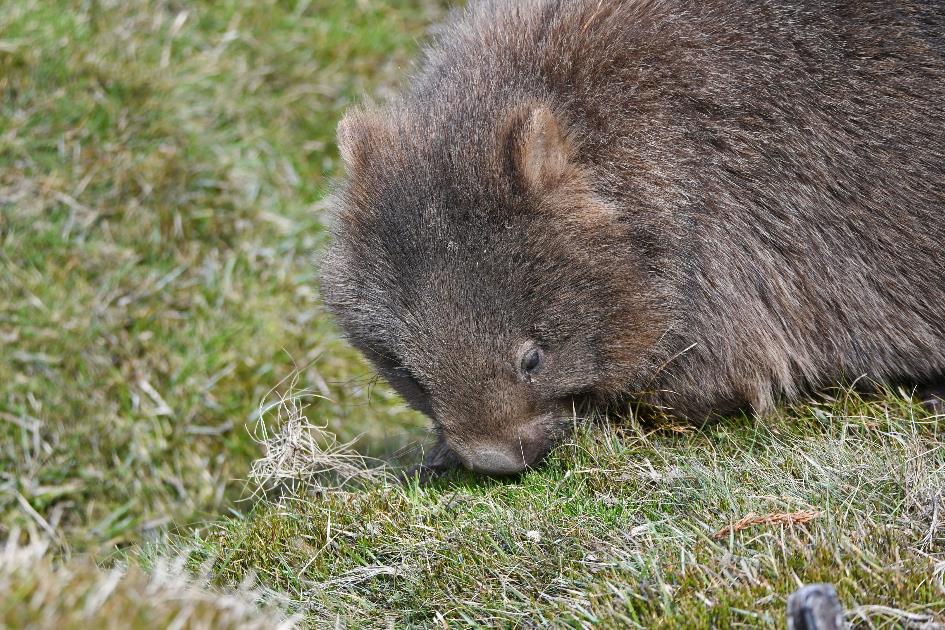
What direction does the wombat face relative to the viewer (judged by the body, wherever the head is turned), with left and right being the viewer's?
facing the viewer and to the left of the viewer
